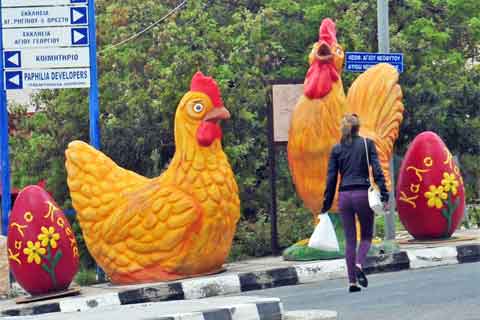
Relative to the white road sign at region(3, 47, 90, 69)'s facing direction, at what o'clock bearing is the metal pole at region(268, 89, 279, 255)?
The metal pole is roughly at 9 o'clock from the white road sign.

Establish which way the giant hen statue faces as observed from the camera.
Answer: facing to the right of the viewer

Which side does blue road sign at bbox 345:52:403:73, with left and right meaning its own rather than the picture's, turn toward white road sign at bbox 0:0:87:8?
right

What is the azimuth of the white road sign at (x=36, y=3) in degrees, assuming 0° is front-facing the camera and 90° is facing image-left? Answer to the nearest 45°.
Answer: approximately 0°

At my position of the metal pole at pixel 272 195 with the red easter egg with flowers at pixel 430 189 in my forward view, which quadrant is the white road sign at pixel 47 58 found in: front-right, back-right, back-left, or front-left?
back-right

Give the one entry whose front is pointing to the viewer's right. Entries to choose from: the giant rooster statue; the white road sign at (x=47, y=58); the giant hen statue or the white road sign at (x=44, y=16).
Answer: the giant hen statue

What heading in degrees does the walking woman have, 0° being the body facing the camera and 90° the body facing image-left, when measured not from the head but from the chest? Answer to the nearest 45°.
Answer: approximately 180°

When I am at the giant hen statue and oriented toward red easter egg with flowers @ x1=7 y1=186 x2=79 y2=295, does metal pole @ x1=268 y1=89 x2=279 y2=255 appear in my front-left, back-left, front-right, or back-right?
back-right
